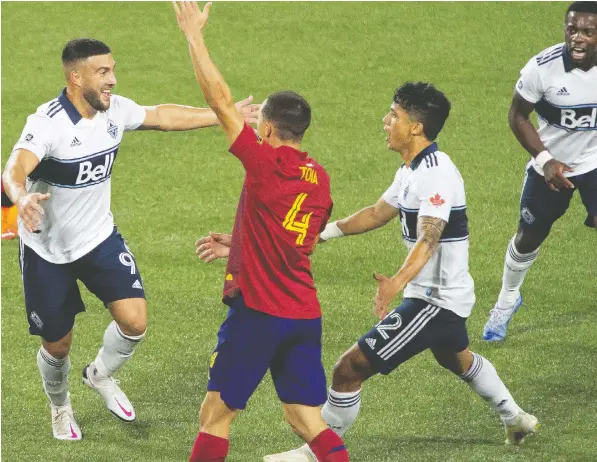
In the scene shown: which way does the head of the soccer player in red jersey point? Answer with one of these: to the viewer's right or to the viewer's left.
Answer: to the viewer's left

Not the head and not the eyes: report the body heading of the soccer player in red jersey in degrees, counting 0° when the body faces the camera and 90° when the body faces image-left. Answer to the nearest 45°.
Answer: approximately 135°
